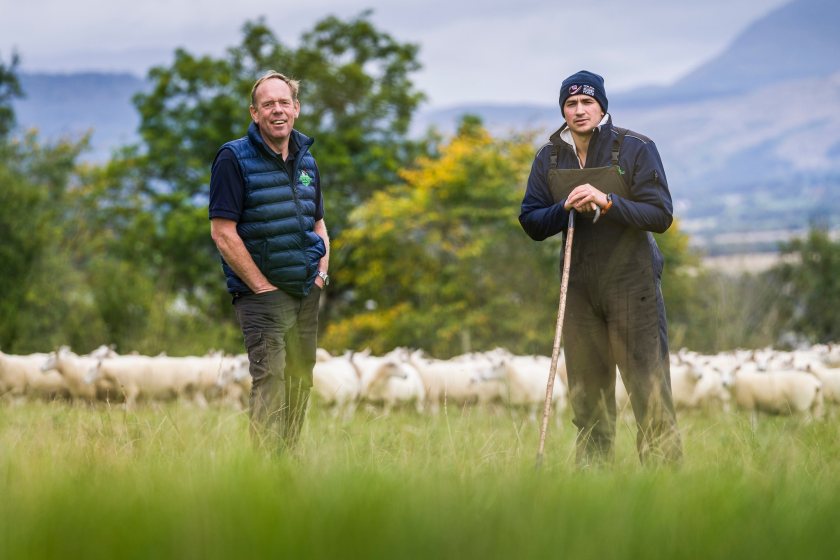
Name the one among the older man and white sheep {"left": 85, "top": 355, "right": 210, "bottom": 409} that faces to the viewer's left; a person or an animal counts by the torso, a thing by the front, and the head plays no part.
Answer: the white sheep

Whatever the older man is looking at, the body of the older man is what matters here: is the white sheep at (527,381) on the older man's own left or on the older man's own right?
on the older man's own left

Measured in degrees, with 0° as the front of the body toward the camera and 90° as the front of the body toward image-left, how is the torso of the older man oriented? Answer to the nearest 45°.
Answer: approximately 315°

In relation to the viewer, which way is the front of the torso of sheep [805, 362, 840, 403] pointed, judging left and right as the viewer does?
facing to the left of the viewer

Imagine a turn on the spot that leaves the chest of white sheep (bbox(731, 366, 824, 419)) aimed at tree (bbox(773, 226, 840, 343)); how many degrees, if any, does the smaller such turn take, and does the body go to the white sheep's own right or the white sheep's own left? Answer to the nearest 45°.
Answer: approximately 90° to the white sheep's own right

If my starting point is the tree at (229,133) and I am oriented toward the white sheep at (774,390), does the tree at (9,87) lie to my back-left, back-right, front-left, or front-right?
back-right

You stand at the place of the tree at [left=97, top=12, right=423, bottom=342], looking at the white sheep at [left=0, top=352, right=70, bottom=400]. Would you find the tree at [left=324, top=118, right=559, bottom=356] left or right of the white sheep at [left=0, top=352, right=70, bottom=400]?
left

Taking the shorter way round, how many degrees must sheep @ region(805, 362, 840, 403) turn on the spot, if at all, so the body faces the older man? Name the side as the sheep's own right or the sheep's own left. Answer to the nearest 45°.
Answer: approximately 90° to the sheep's own left

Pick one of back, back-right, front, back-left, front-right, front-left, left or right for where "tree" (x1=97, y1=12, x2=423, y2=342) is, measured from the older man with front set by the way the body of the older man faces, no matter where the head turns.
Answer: back-left

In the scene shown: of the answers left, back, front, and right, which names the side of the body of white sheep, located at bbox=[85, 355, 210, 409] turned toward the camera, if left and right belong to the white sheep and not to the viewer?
left

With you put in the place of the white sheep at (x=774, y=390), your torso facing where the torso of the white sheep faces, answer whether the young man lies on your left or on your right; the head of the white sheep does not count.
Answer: on your left

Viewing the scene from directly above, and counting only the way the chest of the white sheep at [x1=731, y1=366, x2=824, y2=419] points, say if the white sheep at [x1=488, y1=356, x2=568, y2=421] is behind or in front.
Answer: in front

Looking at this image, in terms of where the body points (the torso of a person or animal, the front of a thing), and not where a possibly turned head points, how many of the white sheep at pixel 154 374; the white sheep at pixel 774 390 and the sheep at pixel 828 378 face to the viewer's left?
3
